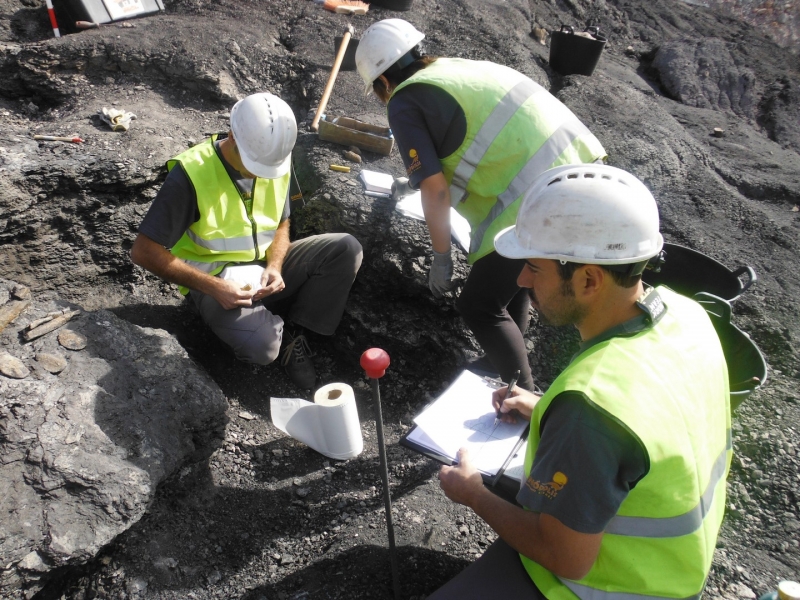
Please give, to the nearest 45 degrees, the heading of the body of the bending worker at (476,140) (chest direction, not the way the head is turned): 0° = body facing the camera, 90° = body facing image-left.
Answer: approximately 90°

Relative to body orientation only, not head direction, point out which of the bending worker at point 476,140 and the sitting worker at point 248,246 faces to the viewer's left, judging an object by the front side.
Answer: the bending worker at point 476,140

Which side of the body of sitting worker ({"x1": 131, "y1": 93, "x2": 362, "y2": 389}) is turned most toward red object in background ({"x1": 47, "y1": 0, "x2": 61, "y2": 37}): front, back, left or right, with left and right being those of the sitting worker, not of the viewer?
back

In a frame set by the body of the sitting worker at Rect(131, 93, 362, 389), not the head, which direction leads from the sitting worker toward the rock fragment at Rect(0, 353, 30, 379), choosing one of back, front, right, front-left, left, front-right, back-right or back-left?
right

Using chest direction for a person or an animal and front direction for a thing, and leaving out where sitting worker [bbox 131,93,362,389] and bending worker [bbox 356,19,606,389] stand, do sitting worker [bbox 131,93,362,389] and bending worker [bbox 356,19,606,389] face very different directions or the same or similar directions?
very different directions

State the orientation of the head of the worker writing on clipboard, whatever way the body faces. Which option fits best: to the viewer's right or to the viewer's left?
to the viewer's left

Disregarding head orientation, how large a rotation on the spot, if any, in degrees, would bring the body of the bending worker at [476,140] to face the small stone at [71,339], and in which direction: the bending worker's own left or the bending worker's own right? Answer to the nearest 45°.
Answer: approximately 45° to the bending worker's own left

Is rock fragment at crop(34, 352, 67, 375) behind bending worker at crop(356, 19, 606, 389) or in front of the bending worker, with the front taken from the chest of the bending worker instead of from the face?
in front

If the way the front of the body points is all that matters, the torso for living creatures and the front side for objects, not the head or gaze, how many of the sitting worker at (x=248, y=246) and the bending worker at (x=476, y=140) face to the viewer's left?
1

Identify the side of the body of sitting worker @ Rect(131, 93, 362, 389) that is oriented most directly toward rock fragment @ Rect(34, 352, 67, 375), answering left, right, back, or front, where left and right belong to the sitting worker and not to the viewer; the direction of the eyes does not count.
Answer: right

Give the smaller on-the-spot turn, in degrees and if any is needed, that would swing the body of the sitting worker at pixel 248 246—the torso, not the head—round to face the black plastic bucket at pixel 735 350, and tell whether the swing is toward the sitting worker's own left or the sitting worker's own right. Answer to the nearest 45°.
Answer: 0° — they already face it

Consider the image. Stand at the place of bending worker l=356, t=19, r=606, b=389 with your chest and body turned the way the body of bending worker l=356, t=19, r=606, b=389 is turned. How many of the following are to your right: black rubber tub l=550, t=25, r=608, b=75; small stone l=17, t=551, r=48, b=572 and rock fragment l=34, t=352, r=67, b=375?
1

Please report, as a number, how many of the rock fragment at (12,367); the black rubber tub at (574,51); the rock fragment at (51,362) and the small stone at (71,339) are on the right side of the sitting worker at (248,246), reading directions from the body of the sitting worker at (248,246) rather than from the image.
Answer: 3

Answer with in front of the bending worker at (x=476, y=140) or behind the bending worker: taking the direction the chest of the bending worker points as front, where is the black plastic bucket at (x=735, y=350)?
behind

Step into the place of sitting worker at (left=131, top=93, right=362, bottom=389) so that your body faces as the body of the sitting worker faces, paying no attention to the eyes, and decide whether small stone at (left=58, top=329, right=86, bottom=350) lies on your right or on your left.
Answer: on your right
